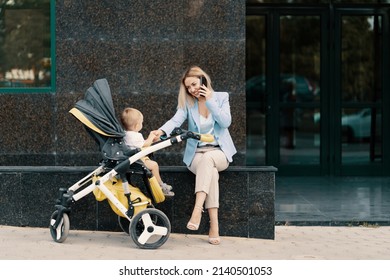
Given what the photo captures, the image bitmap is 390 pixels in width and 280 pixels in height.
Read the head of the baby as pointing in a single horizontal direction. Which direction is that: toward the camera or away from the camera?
away from the camera

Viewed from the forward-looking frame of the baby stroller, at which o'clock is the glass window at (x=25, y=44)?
The glass window is roughly at 2 o'clock from the baby stroller.

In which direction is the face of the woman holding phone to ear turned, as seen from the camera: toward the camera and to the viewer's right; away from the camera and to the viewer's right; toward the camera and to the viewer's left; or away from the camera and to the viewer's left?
toward the camera and to the viewer's left

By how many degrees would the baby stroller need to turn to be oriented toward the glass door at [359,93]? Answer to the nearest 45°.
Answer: approximately 135° to its right

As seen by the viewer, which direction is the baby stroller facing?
to the viewer's left
